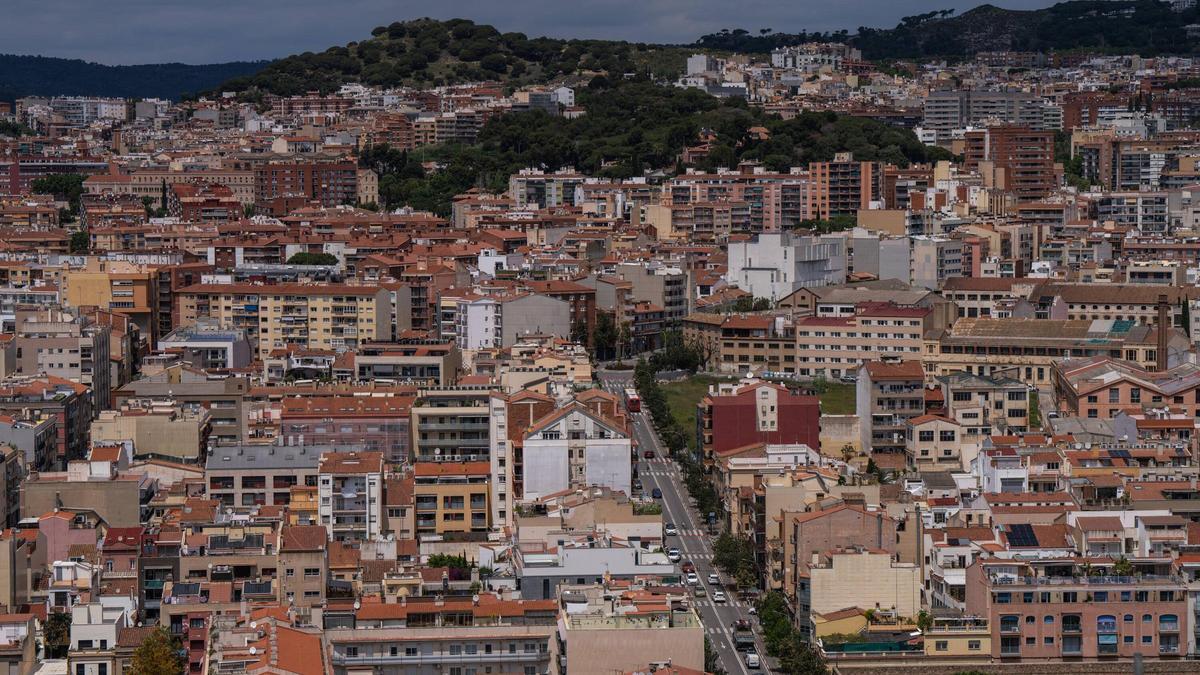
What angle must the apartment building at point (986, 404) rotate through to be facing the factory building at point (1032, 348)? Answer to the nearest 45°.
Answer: approximately 180°

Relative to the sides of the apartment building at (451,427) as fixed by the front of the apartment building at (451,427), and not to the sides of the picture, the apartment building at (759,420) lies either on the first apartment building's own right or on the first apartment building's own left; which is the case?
on the first apartment building's own left

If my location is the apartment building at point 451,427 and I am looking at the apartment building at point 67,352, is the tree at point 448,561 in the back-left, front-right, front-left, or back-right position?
back-left

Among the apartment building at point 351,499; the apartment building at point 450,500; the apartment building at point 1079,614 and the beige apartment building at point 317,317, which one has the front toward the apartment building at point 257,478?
the beige apartment building

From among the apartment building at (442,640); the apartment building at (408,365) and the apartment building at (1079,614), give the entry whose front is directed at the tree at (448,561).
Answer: the apartment building at (408,365)

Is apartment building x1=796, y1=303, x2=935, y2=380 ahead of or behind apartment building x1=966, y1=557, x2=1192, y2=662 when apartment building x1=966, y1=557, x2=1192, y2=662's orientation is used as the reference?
behind

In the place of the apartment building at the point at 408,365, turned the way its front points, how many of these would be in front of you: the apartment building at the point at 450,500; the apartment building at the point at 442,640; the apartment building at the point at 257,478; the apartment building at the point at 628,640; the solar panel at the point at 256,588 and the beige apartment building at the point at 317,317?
5

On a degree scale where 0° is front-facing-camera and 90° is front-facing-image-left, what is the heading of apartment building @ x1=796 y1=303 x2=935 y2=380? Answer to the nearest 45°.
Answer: approximately 0°

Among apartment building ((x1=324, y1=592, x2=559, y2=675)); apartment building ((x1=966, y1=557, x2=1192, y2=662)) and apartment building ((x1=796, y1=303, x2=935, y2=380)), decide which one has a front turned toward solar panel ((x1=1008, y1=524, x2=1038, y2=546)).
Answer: apartment building ((x1=796, y1=303, x2=935, y2=380))

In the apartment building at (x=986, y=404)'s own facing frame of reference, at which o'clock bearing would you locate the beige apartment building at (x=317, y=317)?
The beige apartment building is roughly at 4 o'clock from the apartment building.

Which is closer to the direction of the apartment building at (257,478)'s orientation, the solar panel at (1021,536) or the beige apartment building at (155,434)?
the solar panel

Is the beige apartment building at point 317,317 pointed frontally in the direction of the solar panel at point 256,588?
yes

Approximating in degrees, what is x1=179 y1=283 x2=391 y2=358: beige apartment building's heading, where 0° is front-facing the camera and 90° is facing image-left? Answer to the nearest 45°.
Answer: approximately 0°

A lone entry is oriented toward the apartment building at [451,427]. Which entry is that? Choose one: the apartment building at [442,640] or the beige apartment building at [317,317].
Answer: the beige apartment building
